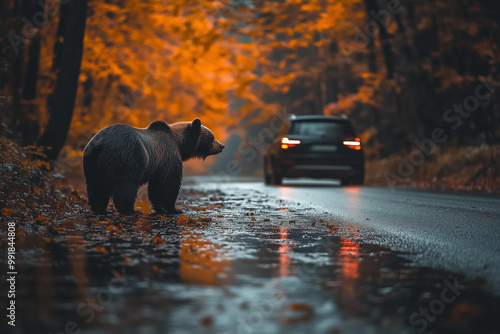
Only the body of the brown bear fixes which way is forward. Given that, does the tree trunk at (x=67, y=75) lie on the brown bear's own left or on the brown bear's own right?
on the brown bear's own left

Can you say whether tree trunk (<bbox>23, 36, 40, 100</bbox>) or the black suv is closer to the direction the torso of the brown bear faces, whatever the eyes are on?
the black suv

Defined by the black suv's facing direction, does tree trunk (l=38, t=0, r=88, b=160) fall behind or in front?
behind

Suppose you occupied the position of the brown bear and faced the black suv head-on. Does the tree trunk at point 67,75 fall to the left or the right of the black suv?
left

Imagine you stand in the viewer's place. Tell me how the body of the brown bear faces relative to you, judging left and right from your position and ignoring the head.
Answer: facing away from the viewer and to the right of the viewer

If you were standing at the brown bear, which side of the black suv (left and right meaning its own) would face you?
back

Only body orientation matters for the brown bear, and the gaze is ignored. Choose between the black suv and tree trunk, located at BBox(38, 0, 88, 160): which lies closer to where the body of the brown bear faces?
the black suv

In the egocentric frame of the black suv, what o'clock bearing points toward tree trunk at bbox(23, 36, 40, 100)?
The tree trunk is roughly at 8 o'clock from the black suv.

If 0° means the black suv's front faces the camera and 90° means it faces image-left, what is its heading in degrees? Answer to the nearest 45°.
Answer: approximately 180°
